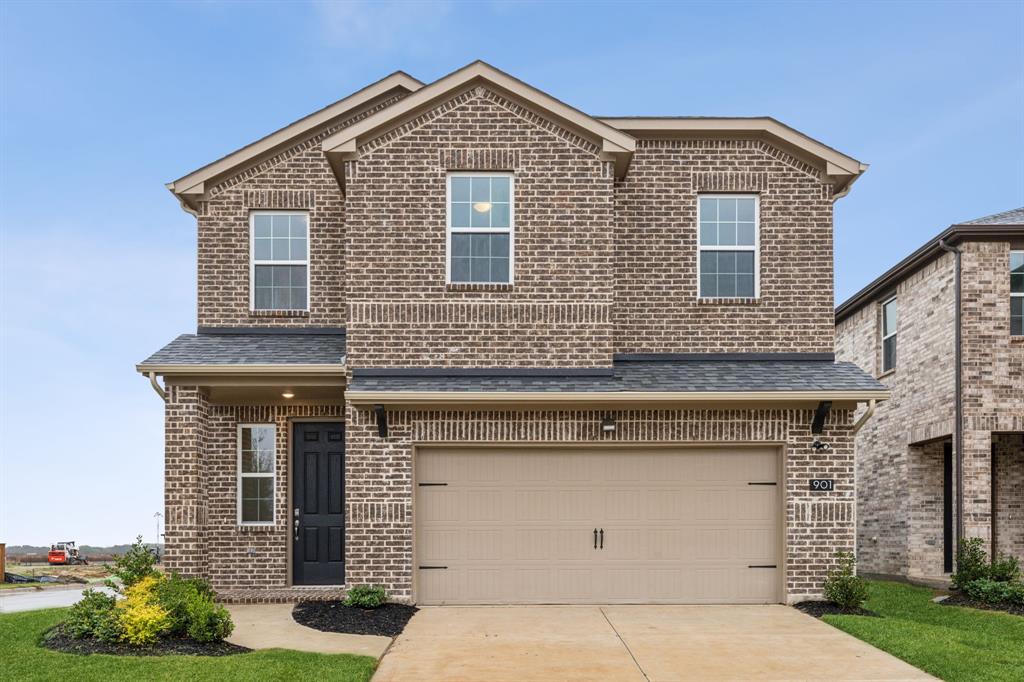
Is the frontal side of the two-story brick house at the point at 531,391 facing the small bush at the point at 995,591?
no

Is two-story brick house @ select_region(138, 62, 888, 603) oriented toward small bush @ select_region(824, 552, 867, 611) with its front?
no

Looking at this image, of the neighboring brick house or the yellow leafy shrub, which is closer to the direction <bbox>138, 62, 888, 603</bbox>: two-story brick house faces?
the yellow leafy shrub

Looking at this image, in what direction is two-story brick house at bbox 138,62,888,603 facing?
toward the camera

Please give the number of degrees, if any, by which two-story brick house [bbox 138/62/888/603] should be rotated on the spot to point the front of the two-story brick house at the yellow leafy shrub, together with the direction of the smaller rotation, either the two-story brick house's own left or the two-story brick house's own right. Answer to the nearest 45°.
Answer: approximately 45° to the two-story brick house's own right

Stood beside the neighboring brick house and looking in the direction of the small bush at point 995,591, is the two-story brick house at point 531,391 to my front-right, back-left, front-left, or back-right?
front-right

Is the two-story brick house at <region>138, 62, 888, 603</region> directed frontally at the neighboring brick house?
no

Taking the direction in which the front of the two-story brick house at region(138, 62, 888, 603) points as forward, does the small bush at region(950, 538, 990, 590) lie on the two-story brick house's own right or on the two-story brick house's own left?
on the two-story brick house's own left
